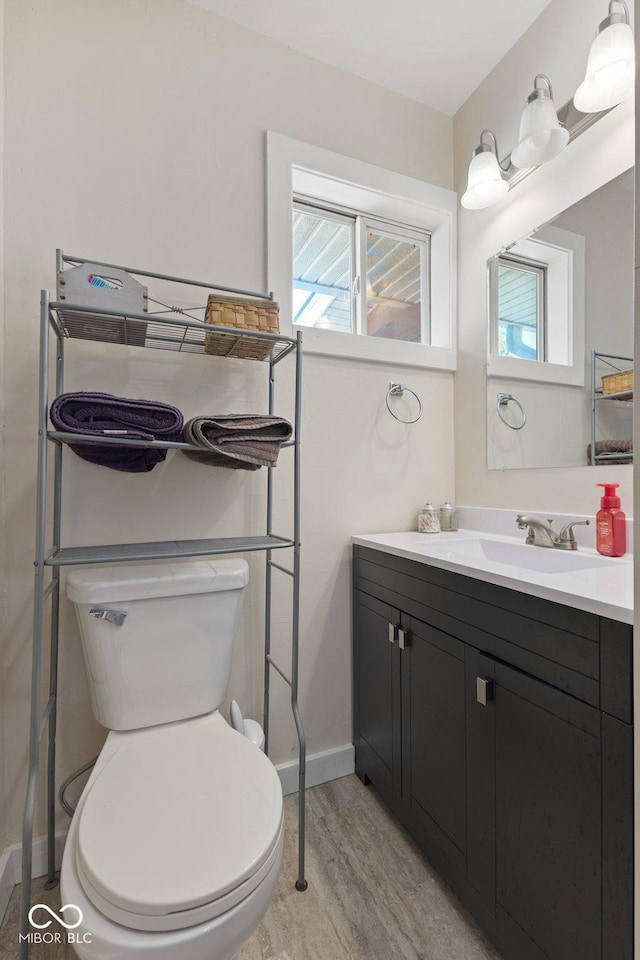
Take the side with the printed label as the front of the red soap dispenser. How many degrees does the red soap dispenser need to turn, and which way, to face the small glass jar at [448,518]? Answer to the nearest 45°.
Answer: approximately 90° to its right

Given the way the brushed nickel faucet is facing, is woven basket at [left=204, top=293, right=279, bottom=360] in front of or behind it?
in front

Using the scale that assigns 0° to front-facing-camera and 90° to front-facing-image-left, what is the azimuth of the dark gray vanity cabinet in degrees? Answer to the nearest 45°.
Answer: approximately 45°

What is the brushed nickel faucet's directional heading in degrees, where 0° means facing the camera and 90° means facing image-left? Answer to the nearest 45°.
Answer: approximately 45°

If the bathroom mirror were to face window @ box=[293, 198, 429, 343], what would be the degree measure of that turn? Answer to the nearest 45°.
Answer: approximately 45° to its right

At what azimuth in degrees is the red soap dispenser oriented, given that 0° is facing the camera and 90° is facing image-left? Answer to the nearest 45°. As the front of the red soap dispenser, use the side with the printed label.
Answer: approximately 45°

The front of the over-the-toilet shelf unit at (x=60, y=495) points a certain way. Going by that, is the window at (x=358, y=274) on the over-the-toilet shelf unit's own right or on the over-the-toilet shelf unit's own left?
on the over-the-toilet shelf unit's own left

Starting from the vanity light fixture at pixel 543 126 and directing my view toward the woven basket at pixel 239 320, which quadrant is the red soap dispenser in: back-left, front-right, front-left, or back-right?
back-left

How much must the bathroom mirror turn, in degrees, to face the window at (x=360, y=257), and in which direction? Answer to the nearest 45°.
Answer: approximately 45° to its right
